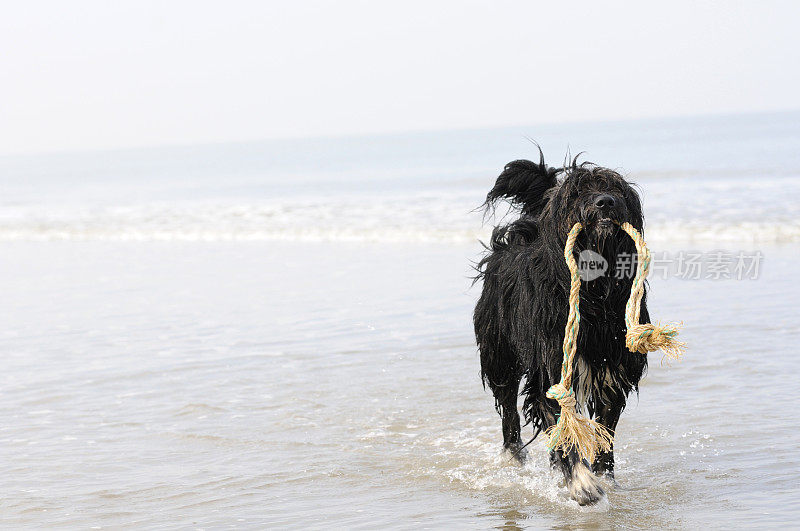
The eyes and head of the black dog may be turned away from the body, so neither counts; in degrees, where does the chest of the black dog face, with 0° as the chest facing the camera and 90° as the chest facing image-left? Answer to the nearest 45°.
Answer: approximately 315°
